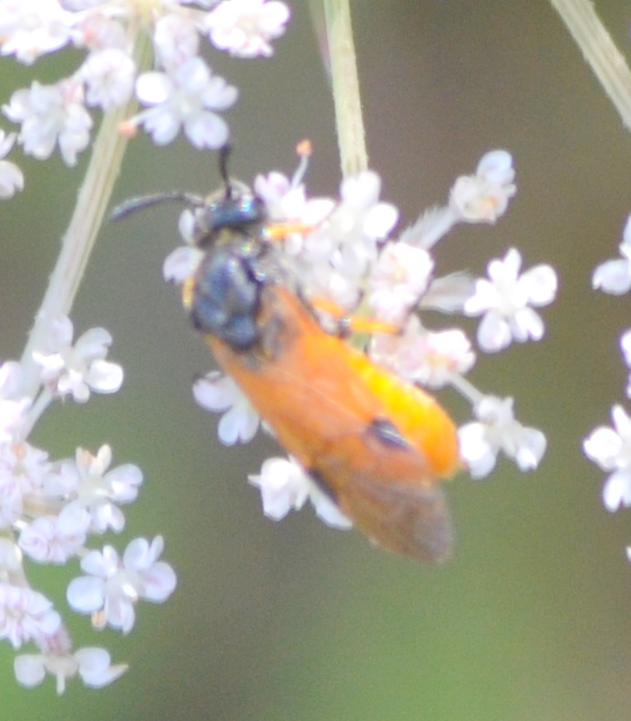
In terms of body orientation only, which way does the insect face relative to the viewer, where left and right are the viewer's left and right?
facing away from the viewer and to the left of the viewer
